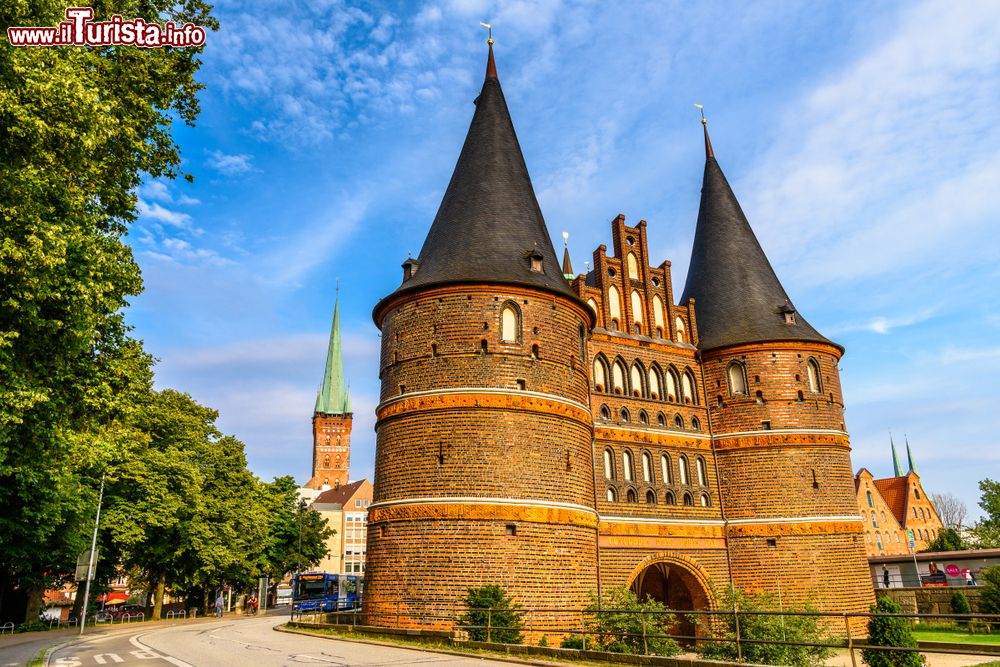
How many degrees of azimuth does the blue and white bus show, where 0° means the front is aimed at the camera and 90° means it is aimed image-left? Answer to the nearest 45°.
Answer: approximately 45°

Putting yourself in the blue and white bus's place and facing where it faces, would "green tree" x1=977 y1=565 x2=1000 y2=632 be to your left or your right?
on your left

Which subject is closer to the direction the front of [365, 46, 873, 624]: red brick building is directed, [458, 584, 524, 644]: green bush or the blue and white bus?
the green bush

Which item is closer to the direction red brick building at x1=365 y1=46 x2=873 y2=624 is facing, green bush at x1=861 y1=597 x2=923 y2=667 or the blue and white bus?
the green bush

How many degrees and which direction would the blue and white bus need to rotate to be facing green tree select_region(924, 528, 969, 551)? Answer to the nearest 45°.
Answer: approximately 135° to its left

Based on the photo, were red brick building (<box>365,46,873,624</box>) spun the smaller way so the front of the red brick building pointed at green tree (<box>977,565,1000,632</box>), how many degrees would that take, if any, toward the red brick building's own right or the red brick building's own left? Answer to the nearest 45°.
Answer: approximately 45° to the red brick building's own left

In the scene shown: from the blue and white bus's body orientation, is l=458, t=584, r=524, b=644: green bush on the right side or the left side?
on its left

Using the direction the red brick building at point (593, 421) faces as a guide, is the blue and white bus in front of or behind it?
behind

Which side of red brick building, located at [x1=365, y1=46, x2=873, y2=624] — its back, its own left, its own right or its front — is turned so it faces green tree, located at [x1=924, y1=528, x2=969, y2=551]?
left
